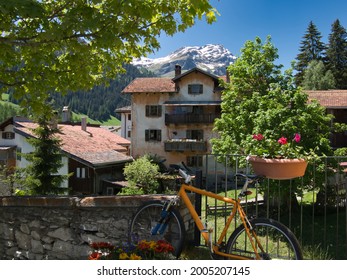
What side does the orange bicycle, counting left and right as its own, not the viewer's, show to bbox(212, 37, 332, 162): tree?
right

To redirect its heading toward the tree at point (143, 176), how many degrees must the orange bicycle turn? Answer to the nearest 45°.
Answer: approximately 90° to its right

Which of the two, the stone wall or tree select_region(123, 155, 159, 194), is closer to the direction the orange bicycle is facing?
the stone wall

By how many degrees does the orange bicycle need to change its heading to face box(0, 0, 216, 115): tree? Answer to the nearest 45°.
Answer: approximately 45° to its right
